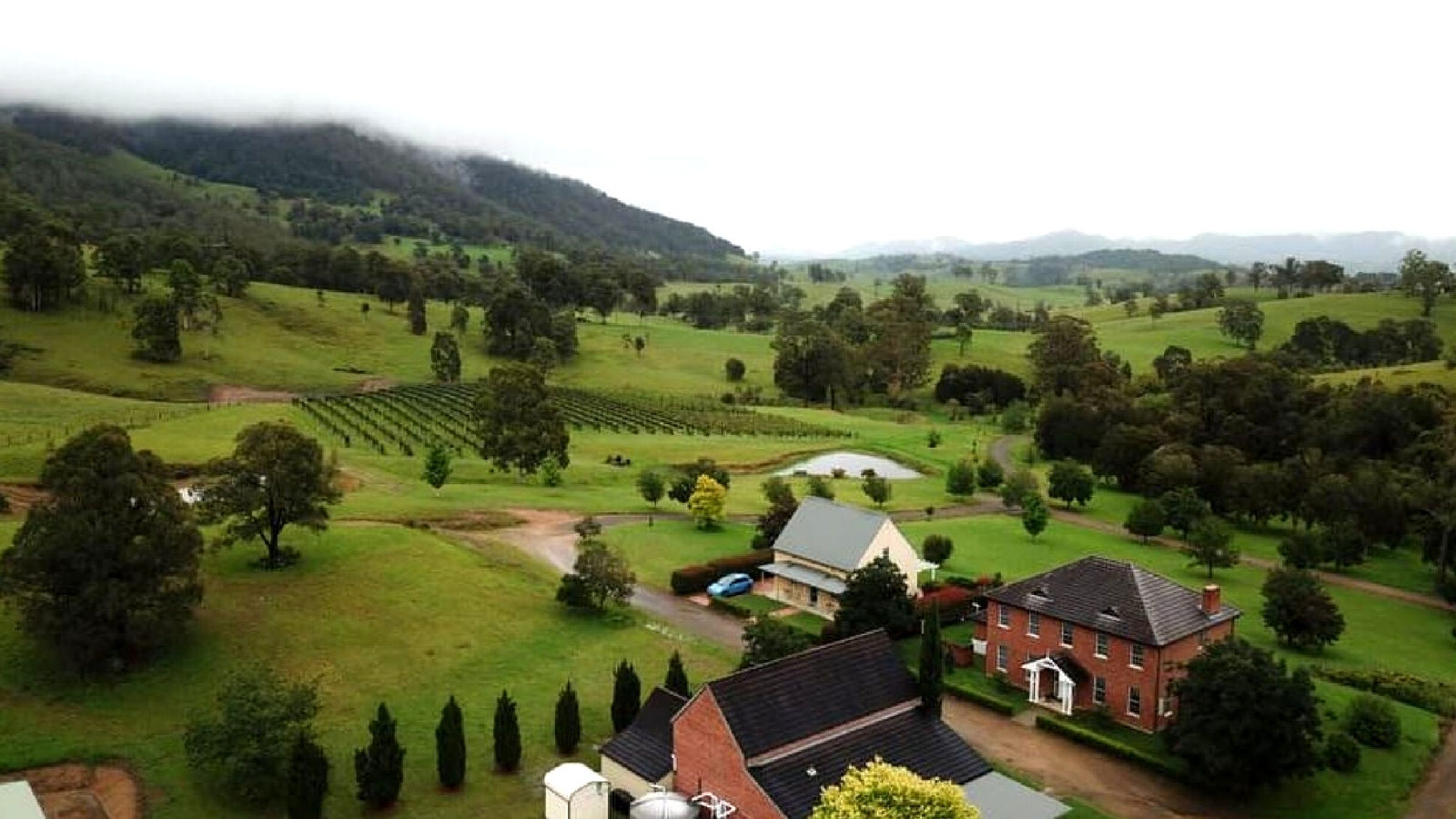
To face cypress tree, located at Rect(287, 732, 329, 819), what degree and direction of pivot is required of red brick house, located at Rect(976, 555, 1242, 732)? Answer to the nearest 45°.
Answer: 0° — it already faces it

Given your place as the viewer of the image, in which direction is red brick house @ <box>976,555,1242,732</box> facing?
facing the viewer and to the left of the viewer

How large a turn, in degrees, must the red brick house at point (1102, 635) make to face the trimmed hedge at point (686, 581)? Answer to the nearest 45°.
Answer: approximately 45° to its right

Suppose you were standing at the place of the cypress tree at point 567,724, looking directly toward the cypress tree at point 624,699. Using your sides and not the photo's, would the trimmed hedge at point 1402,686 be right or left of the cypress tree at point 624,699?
right

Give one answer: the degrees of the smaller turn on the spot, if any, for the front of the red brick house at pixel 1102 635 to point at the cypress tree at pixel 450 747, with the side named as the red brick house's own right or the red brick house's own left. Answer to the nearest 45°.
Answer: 0° — it already faces it

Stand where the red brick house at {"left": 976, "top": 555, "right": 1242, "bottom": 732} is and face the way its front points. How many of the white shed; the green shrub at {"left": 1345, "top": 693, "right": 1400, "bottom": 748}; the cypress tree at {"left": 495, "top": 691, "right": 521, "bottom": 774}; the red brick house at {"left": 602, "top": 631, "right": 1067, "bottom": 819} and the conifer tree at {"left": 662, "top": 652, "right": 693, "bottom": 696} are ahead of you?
4

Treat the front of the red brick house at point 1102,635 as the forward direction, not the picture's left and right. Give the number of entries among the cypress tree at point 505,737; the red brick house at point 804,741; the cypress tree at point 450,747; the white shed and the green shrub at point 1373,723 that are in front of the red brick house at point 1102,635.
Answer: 4

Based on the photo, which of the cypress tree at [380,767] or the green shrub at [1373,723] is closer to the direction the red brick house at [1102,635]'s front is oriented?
the cypress tree

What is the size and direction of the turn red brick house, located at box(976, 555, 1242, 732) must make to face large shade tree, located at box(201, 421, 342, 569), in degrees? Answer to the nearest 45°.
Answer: approximately 45° to its right

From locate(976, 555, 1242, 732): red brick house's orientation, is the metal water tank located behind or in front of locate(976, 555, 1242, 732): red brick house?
in front

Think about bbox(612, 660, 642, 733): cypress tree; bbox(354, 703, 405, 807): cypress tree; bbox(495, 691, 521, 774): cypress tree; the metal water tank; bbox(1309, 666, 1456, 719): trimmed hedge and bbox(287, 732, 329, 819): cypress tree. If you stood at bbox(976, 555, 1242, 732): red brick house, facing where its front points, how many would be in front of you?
5

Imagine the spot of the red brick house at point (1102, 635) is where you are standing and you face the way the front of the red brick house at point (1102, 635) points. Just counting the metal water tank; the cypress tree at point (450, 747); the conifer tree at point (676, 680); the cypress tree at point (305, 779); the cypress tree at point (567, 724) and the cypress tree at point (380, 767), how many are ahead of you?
6

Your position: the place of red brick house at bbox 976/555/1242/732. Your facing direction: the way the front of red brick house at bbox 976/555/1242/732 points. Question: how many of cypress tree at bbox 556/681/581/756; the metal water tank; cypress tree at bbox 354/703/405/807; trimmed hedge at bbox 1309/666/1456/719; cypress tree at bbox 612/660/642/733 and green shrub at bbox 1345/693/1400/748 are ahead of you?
4

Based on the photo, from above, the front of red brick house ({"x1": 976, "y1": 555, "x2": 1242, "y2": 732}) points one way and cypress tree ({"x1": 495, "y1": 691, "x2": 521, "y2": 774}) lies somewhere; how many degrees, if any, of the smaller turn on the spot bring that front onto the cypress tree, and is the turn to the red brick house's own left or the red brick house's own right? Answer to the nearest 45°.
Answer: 0° — it already faces it

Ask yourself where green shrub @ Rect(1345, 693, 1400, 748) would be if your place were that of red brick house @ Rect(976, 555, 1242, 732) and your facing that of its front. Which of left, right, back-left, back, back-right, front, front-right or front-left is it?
back-left
